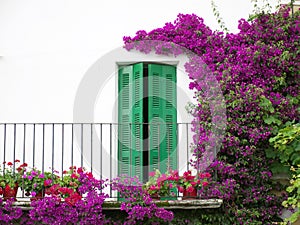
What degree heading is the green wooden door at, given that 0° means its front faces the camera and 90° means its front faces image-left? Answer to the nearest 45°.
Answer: approximately 0°

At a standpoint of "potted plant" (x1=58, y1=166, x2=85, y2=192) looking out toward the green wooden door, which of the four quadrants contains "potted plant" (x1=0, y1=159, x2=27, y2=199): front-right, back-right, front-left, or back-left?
back-left

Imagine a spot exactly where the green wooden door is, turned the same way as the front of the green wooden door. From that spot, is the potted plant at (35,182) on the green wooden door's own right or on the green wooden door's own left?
on the green wooden door's own right

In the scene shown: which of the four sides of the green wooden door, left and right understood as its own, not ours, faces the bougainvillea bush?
left

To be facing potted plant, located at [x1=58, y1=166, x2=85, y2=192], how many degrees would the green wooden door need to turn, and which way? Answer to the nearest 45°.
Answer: approximately 45° to its right
